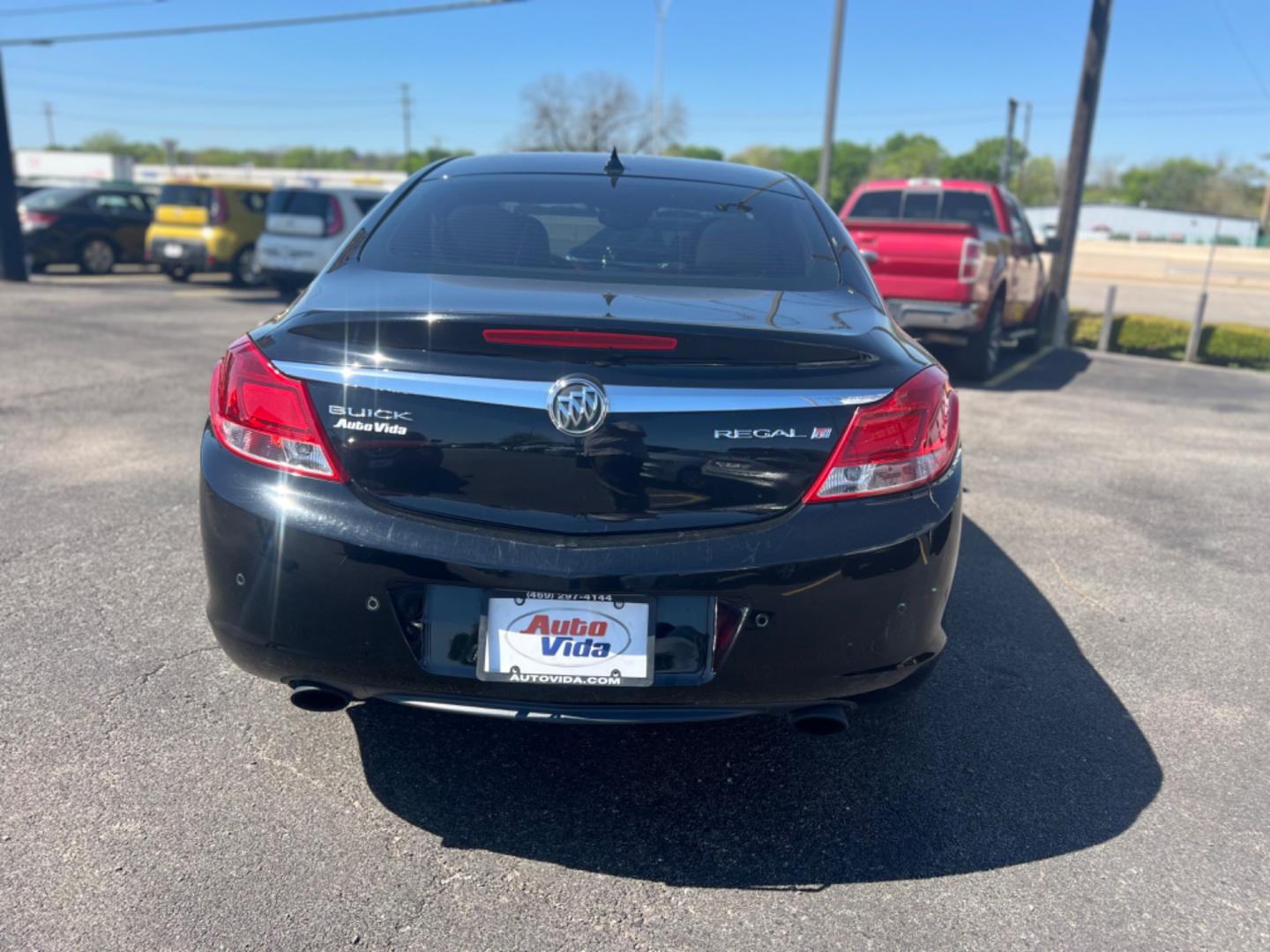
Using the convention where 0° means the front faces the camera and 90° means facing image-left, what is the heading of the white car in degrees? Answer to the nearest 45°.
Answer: approximately 225°

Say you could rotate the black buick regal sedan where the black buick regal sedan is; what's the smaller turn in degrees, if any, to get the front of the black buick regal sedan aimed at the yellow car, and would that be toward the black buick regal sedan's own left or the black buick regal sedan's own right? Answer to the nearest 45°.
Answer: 0° — it already faces it

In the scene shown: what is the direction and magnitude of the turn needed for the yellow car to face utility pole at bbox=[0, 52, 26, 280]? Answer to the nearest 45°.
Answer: approximately 135° to its left

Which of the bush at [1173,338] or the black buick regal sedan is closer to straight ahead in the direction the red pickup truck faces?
the bush

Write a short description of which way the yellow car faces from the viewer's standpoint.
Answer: facing away from the viewer and to the right of the viewer

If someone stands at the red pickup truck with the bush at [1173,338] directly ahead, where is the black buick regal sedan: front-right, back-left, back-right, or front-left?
back-right

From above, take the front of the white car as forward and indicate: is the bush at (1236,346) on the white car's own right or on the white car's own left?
on the white car's own right

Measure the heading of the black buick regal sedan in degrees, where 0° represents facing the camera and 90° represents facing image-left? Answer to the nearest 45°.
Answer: approximately 180°

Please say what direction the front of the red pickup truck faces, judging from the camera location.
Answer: facing away from the viewer and to the right of the viewer
